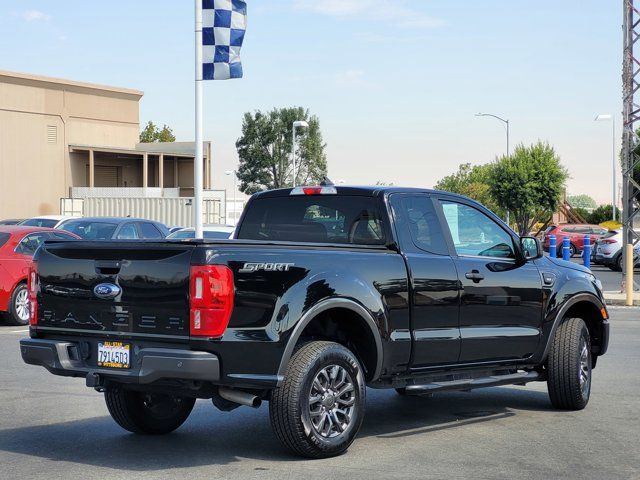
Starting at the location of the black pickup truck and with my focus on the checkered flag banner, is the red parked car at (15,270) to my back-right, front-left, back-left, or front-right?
front-left

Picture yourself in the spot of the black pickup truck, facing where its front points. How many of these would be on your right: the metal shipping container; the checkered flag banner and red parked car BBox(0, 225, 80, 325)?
0

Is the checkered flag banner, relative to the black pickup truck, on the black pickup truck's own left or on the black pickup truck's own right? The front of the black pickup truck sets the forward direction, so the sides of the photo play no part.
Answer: on the black pickup truck's own left

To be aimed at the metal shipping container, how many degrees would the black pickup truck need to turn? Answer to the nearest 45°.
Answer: approximately 45° to its left

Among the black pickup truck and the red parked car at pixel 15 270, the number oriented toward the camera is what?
0

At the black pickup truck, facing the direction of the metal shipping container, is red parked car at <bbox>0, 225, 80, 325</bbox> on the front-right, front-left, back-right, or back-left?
front-left

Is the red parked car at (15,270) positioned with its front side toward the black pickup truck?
no

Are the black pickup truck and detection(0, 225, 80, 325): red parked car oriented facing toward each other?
no

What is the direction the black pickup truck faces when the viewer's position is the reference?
facing away from the viewer and to the right of the viewer

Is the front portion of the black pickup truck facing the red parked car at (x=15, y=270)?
no
